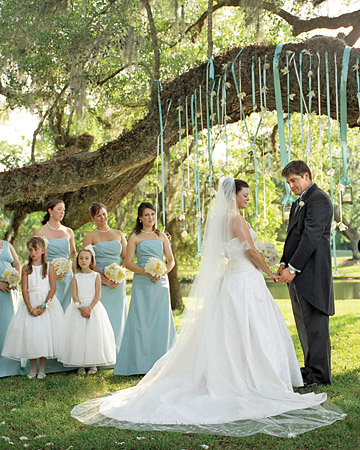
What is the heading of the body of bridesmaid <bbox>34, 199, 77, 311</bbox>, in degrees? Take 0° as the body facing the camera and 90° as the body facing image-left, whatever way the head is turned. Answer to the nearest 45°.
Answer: approximately 315°

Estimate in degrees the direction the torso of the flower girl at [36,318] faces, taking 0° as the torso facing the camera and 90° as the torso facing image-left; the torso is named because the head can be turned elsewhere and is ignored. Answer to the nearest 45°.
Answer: approximately 0°

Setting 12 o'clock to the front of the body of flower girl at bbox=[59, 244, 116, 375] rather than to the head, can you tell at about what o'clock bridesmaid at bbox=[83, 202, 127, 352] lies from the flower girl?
The bridesmaid is roughly at 7 o'clock from the flower girl.

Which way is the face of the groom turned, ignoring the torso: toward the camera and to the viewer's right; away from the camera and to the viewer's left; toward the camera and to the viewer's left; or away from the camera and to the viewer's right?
toward the camera and to the viewer's left

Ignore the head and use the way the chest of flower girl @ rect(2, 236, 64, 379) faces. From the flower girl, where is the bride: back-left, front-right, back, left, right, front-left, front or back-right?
front-left

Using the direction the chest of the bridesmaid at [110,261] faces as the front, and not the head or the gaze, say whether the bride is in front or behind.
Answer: in front

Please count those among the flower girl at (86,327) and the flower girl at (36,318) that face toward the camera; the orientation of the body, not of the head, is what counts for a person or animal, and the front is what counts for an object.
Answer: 2

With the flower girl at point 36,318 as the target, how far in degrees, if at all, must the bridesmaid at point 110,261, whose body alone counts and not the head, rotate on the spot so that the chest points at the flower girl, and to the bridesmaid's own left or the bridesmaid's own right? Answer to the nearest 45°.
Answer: approximately 90° to the bridesmaid's own right

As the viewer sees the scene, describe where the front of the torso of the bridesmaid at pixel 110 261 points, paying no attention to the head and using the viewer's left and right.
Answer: facing the viewer and to the right of the viewer

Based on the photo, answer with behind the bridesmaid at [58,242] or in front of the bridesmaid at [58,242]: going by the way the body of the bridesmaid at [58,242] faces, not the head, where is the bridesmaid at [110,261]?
in front
